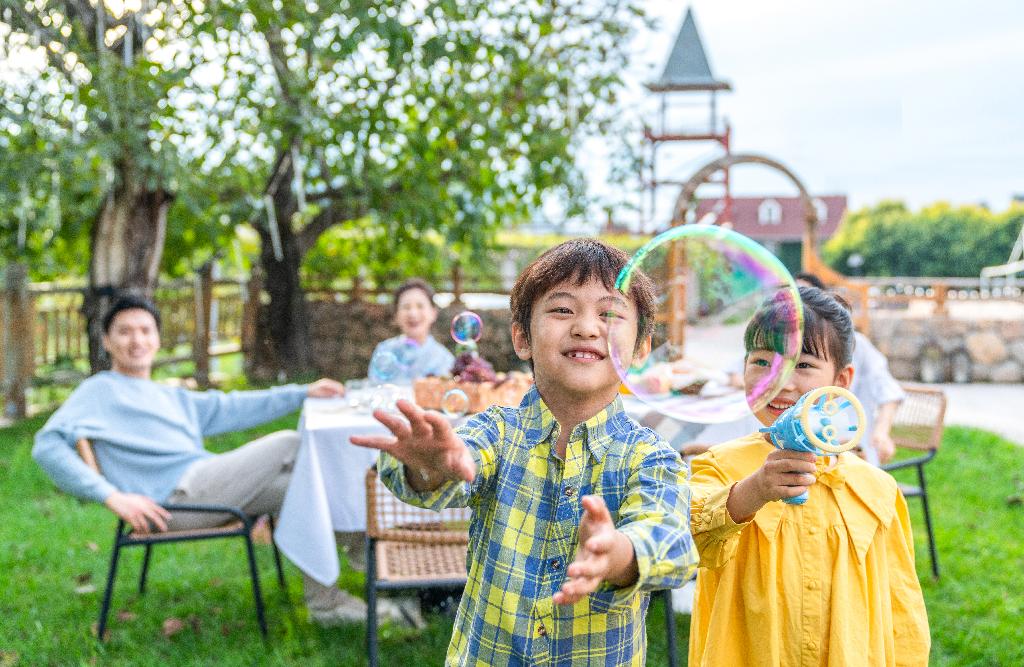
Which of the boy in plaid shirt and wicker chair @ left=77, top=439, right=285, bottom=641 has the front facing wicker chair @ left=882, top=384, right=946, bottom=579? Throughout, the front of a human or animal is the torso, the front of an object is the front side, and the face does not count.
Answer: wicker chair @ left=77, top=439, right=285, bottom=641

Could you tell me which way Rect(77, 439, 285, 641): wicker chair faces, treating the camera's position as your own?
facing to the right of the viewer

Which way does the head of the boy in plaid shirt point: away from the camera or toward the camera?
toward the camera

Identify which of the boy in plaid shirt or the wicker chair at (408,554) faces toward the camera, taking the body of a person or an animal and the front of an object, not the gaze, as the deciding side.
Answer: the boy in plaid shirt

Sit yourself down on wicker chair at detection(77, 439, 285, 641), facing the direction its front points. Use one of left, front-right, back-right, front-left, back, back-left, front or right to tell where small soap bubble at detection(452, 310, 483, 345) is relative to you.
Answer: front

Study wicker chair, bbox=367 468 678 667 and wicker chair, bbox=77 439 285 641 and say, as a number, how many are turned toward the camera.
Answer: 0

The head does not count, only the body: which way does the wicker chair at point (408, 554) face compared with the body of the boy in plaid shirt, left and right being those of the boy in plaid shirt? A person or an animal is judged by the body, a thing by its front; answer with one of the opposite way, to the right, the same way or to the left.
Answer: the opposite way

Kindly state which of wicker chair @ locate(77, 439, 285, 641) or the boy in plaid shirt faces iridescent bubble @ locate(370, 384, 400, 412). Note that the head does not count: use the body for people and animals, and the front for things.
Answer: the wicker chair

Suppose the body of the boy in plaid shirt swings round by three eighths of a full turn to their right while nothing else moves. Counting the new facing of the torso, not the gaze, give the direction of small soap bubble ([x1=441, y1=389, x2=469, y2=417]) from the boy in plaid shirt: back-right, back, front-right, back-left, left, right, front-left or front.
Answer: front-right

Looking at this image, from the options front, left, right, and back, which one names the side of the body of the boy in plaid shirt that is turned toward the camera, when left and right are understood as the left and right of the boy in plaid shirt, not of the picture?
front

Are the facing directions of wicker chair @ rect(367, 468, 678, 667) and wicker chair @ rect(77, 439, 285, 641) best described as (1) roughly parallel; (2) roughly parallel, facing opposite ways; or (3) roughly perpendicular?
roughly perpendicular

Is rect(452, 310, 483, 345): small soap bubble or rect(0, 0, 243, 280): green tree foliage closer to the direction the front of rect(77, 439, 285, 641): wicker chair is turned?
the small soap bubble

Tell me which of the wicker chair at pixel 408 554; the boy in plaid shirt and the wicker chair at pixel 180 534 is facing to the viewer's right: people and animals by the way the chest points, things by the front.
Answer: the wicker chair at pixel 180 534

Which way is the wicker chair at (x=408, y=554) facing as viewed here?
away from the camera
